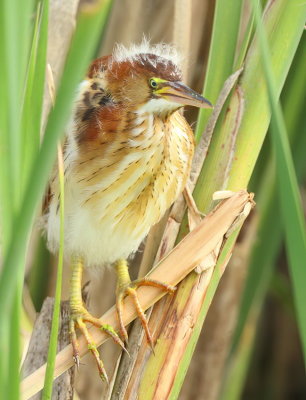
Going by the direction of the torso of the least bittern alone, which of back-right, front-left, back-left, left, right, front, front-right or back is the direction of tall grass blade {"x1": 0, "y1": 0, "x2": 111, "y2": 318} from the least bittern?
front-right

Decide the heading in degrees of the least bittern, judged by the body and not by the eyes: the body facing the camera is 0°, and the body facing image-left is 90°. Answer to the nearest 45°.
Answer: approximately 315°

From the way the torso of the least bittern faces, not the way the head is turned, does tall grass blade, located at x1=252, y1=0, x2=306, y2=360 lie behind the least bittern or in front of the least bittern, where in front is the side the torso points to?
in front
